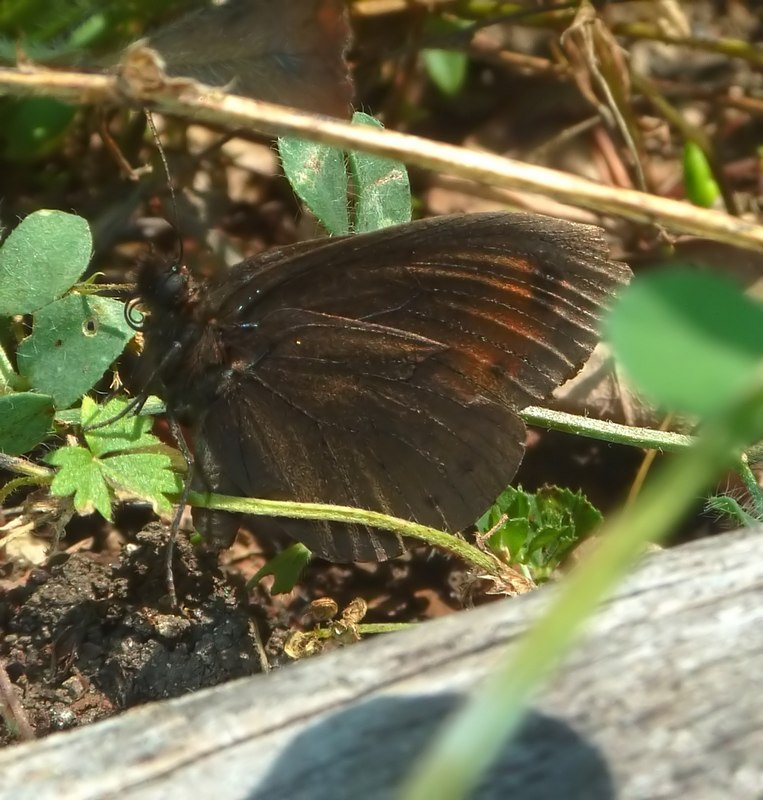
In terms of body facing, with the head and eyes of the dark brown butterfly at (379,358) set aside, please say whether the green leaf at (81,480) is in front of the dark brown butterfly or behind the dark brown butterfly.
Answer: in front

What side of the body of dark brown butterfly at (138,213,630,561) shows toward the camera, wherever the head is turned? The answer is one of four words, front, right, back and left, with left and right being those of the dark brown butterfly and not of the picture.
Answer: left

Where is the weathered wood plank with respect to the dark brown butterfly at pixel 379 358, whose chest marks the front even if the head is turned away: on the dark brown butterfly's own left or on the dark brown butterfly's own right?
on the dark brown butterfly's own left
